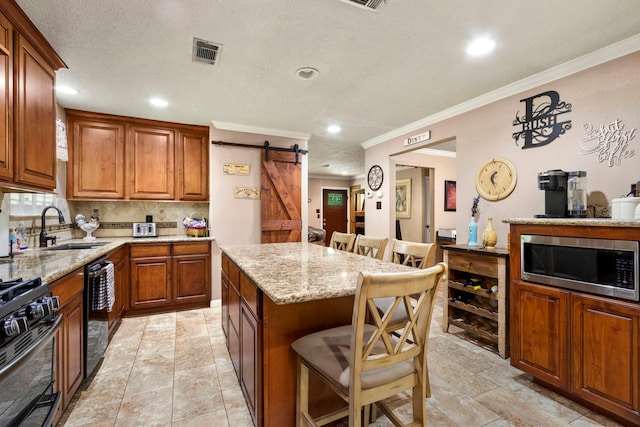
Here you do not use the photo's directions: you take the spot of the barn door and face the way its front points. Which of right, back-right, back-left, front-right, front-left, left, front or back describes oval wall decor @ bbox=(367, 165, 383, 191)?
left

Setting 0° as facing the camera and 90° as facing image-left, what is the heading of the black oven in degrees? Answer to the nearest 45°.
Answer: approximately 315°

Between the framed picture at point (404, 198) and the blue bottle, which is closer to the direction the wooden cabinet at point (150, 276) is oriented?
the blue bottle

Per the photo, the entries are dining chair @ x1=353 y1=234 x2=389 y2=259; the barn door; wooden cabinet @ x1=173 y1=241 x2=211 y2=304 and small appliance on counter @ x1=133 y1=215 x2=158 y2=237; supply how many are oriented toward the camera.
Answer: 3

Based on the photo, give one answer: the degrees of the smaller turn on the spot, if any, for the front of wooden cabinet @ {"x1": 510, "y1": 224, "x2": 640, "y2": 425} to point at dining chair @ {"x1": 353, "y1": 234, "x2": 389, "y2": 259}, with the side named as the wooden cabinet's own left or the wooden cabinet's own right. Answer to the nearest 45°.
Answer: approximately 45° to the wooden cabinet's own right

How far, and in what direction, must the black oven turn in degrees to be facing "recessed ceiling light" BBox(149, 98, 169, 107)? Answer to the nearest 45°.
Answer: approximately 90° to its left

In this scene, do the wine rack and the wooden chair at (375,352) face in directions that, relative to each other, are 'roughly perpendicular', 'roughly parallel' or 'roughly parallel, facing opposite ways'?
roughly perpendicular

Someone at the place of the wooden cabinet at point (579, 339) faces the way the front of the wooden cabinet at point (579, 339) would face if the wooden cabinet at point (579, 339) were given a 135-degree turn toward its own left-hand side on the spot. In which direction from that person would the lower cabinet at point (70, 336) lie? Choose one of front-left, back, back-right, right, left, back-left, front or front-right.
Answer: back-right

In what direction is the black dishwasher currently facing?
to the viewer's right

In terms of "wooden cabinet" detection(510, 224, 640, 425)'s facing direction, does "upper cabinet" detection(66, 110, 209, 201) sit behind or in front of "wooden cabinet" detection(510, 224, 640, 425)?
in front

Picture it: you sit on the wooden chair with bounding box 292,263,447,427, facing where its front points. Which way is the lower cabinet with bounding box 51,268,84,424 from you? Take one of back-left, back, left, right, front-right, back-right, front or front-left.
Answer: front-left

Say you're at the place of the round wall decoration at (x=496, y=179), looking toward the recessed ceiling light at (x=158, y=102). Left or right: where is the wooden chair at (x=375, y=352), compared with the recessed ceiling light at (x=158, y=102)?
left
